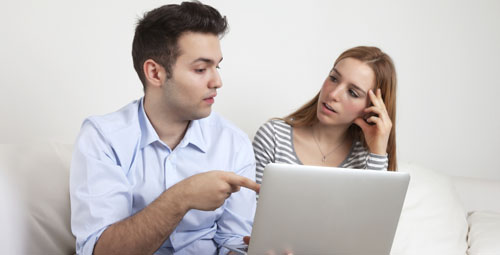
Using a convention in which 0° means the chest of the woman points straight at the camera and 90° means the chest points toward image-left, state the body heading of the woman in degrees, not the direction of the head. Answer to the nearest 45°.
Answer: approximately 0°

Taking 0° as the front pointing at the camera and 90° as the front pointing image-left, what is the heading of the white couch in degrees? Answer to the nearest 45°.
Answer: approximately 0°

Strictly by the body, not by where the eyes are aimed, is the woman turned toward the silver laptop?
yes
